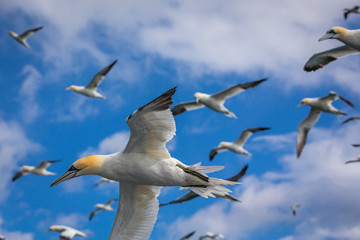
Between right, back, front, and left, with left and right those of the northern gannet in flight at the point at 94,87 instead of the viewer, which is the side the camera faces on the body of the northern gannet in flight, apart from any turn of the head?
left

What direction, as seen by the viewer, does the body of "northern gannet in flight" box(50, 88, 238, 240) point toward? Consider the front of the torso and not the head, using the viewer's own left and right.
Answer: facing to the left of the viewer

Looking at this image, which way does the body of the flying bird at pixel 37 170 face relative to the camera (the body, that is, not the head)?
to the viewer's left

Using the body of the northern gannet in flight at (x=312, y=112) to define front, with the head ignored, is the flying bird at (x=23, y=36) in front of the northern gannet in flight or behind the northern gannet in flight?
in front

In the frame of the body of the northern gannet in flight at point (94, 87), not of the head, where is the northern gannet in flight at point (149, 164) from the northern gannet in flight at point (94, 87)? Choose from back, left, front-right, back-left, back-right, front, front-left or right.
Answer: left

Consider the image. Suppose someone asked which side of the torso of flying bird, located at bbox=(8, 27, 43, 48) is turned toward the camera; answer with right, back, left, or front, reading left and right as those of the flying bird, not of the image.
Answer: left

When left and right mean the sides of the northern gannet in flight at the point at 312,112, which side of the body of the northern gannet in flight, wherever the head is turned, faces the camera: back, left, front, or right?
left

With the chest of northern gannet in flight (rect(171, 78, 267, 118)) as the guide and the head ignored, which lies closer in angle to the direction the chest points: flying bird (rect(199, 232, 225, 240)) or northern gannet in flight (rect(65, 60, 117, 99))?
the northern gannet in flight

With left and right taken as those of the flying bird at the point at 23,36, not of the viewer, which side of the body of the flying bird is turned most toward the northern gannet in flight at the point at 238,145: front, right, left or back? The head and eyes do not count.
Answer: back

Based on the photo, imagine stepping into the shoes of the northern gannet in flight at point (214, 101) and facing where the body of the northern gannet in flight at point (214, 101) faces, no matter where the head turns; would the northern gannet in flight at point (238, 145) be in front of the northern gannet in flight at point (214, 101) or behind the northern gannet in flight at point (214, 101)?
behind

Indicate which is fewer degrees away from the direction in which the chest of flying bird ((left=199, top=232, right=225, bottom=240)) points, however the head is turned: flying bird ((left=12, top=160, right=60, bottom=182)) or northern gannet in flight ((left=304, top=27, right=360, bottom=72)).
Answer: the flying bird

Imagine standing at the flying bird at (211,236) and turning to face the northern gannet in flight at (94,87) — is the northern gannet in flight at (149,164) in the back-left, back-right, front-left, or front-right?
front-left

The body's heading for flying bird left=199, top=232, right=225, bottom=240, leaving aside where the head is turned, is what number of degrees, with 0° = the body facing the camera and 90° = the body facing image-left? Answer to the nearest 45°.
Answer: approximately 90°
